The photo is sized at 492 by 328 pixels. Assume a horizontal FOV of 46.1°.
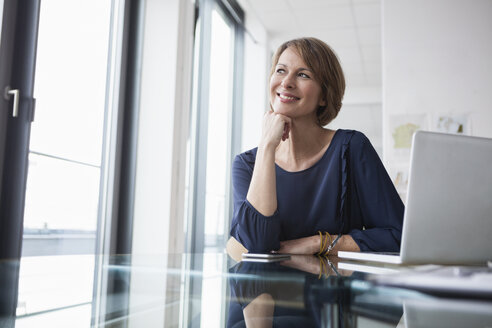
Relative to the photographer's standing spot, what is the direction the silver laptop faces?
facing away from the viewer and to the left of the viewer

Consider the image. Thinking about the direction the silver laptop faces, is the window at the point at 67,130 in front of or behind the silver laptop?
in front

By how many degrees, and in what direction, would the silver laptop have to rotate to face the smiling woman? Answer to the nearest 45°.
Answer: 0° — it already faces them

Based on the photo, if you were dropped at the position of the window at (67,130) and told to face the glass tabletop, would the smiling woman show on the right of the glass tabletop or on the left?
left

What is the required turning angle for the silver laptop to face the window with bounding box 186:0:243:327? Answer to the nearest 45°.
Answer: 0° — it already faces it
